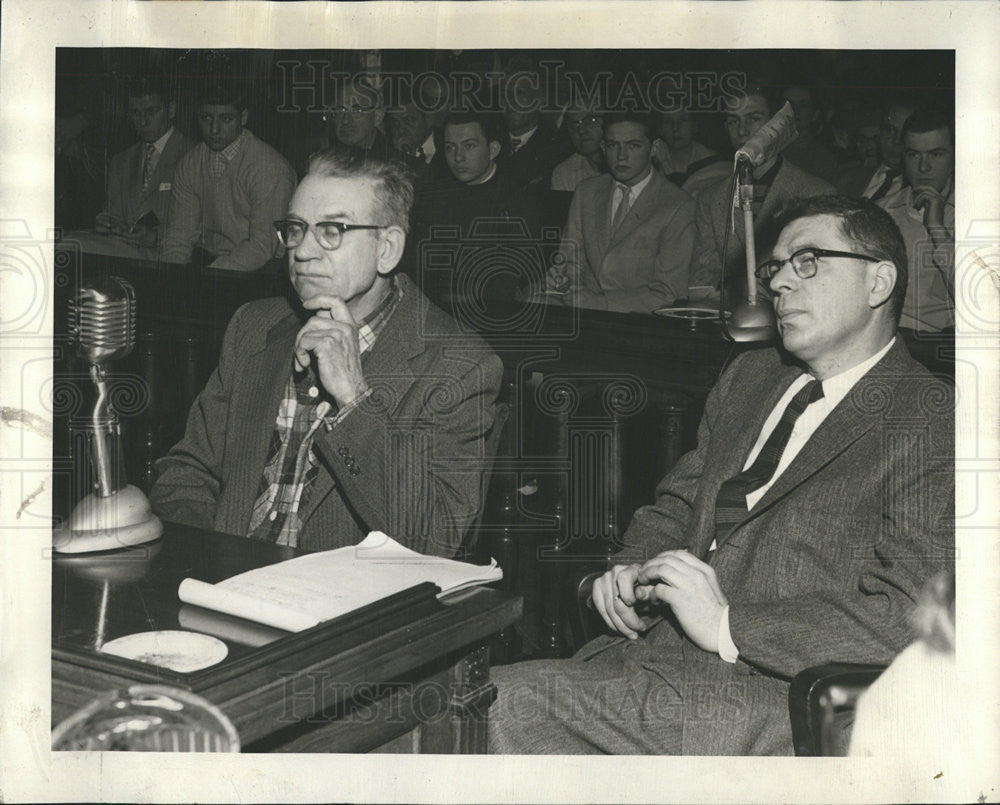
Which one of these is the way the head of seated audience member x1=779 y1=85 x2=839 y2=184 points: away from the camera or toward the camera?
toward the camera

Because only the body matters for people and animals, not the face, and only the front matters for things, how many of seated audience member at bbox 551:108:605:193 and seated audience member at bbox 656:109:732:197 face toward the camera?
2

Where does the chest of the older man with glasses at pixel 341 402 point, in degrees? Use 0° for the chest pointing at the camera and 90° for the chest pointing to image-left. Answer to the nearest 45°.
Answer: approximately 45°

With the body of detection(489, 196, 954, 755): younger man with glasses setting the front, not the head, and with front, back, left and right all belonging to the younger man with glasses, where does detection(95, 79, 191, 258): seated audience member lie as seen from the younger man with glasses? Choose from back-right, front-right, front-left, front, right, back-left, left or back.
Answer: front-right

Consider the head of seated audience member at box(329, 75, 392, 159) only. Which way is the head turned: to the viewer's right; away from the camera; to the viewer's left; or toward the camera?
toward the camera

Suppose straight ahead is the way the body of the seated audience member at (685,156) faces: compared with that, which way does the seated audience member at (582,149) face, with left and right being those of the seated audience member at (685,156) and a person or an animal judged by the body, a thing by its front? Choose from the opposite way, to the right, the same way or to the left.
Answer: the same way

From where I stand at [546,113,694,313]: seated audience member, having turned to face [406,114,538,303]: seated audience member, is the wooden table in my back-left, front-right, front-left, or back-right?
front-left

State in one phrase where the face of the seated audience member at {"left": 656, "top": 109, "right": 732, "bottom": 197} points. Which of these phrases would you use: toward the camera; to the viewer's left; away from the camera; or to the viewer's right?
toward the camera

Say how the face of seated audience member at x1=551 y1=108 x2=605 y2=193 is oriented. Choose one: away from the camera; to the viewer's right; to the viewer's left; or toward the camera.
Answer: toward the camera

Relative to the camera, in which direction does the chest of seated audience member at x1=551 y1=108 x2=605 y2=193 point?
toward the camera

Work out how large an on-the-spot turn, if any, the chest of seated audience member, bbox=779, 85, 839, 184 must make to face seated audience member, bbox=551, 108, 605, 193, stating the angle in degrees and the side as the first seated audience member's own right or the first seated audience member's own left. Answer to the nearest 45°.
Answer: approximately 45° to the first seated audience member's own right

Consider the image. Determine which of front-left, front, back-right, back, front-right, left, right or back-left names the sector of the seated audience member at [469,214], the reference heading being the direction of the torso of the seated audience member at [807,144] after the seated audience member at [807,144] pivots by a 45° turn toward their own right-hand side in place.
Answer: front

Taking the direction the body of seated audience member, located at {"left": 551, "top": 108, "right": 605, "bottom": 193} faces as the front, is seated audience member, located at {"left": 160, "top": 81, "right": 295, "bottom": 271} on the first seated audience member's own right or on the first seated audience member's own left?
on the first seated audience member's own right

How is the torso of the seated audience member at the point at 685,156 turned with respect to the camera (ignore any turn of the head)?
toward the camera
